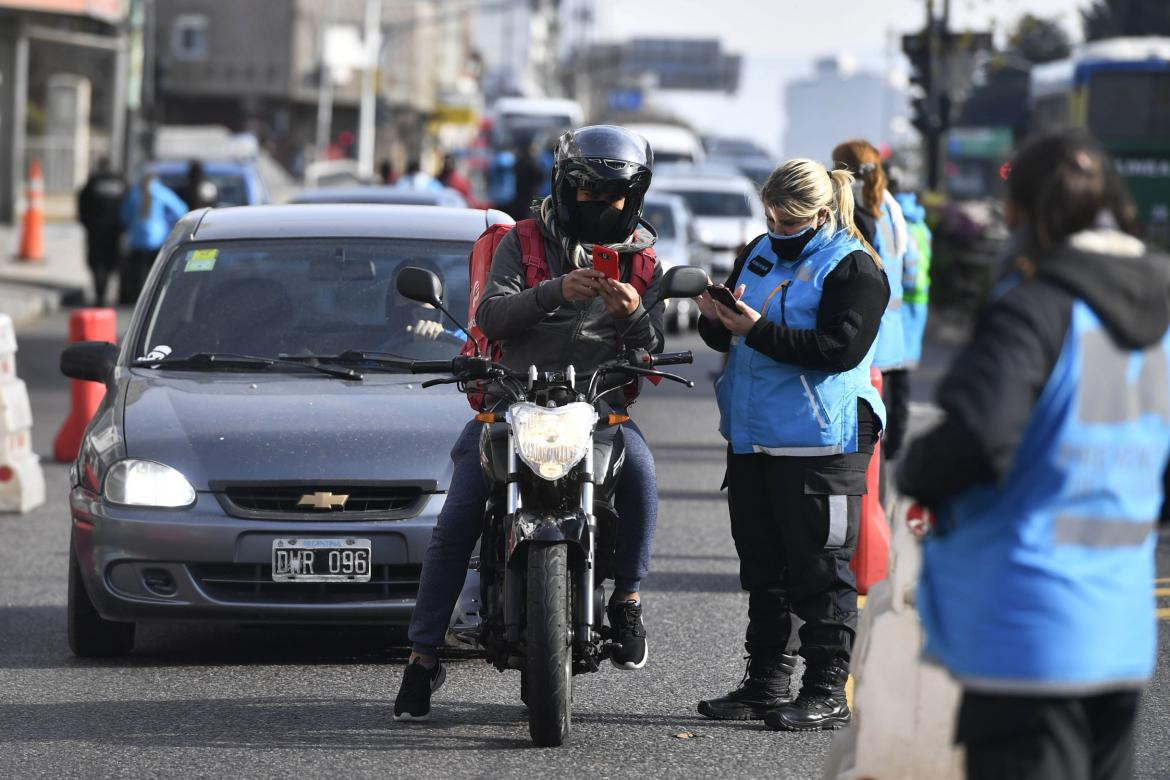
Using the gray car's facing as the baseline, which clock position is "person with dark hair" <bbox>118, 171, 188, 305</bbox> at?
The person with dark hair is roughly at 6 o'clock from the gray car.

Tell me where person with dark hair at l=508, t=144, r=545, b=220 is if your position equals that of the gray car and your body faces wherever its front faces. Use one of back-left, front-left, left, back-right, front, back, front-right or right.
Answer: back

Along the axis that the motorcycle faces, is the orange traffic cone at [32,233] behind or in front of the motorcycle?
behind

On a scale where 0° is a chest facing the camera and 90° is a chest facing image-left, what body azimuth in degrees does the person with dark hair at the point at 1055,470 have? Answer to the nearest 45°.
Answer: approximately 135°

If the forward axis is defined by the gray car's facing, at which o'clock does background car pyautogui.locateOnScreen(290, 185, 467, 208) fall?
The background car is roughly at 6 o'clock from the gray car.

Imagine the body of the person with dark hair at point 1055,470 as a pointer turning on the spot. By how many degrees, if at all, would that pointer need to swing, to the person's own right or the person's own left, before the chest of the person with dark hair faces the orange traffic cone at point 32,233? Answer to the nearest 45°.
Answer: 0° — they already face it

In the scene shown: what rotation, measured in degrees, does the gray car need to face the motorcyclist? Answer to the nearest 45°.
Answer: approximately 45° to its left

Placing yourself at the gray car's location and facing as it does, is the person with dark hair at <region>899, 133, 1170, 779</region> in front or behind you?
in front

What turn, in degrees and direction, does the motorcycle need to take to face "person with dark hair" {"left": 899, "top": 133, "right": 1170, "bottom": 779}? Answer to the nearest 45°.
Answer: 0° — it already faces them
